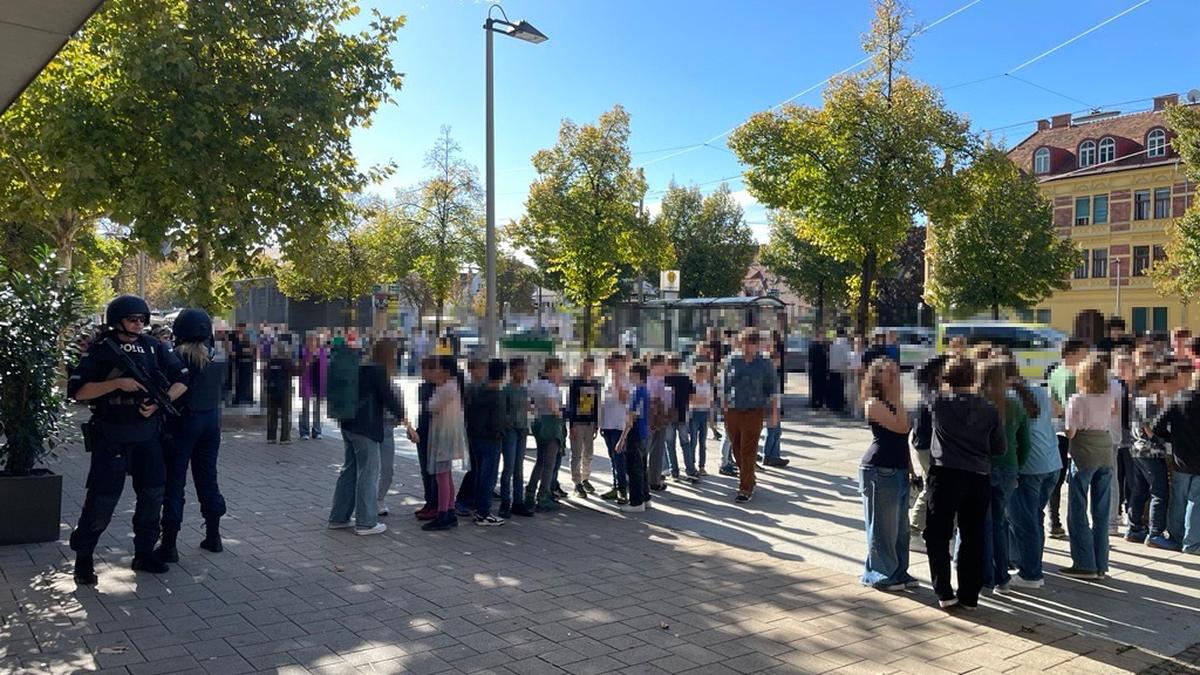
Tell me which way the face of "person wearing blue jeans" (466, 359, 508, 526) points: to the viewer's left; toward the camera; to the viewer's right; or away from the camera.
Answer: away from the camera

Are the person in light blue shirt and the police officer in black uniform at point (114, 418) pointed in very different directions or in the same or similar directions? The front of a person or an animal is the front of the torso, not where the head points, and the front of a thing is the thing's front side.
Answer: very different directions

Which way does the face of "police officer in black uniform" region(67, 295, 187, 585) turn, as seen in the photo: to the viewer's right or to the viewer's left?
to the viewer's right

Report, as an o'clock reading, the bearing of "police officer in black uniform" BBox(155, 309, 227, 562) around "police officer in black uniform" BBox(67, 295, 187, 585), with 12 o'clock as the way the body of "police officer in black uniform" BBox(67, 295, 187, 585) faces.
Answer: "police officer in black uniform" BBox(155, 309, 227, 562) is roughly at 9 o'clock from "police officer in black uniform" BBox(67, 295, 187, 585).

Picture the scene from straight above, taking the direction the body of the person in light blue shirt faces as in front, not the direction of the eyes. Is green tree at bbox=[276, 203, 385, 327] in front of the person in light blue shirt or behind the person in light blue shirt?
in front

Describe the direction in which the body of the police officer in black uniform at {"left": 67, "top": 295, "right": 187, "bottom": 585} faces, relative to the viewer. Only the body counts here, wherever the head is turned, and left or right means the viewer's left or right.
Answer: facing the viewer and to the right of the viewer

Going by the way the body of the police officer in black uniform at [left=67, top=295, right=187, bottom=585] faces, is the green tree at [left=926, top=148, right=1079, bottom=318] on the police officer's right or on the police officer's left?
on the police officer's left
